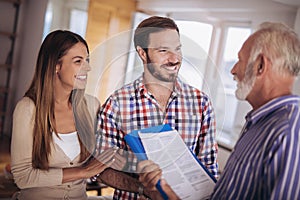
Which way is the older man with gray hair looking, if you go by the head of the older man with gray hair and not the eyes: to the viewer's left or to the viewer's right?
to the viewer's left

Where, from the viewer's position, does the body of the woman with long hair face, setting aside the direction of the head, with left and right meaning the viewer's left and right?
facing the viewer and to the right of the viewer
